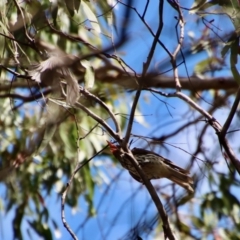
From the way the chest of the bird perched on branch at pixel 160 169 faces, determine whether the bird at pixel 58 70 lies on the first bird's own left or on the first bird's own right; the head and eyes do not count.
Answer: on the first bird's own left

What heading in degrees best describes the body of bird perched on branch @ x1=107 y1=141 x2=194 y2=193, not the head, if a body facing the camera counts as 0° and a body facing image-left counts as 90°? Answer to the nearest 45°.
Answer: approximately 90°
